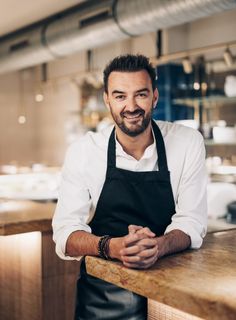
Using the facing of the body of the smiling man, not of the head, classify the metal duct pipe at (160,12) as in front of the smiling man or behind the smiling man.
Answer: behind

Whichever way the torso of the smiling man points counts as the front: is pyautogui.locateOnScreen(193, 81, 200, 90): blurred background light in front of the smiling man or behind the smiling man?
behind

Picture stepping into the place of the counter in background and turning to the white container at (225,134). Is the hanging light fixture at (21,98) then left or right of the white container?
left

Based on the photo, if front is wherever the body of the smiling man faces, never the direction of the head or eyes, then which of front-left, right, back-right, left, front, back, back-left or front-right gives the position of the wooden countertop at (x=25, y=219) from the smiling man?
back-right

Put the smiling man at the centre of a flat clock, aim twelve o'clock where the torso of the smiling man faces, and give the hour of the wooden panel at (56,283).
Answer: The wooden panel is roughly at 5 o'clock from the smiling man.

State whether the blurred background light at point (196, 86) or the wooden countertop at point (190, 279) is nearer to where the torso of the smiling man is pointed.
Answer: the wooden countertop

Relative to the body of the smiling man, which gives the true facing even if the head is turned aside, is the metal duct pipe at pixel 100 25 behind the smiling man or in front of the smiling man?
behind

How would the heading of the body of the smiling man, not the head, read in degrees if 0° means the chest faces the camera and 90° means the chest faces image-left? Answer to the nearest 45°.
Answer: approximately 0°

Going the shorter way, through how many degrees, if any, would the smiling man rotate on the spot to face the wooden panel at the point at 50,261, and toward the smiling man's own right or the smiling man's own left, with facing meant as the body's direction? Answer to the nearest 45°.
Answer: approximately 135° to the smiling man's own right

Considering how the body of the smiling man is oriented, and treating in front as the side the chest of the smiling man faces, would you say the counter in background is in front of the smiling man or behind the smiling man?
behind

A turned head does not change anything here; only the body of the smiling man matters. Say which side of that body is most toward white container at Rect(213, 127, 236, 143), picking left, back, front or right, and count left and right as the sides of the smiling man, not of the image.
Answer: back

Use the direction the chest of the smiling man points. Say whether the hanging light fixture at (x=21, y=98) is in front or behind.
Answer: behind

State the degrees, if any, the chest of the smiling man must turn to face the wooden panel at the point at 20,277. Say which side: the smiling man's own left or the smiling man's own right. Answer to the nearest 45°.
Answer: approximately 135° to the smiling man's own right
